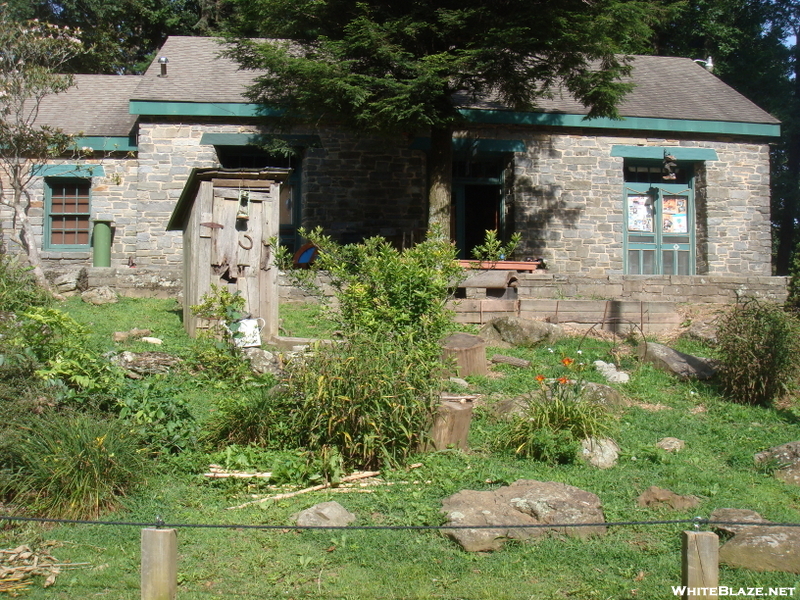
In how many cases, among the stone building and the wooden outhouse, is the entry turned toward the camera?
2

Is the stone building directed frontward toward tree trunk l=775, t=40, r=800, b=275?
no

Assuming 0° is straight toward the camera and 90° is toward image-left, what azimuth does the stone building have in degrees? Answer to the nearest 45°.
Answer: approximately 0°

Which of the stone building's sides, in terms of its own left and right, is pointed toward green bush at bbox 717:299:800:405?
front

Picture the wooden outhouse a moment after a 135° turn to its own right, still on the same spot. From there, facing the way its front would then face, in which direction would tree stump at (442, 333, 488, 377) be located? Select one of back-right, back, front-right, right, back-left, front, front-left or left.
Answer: back

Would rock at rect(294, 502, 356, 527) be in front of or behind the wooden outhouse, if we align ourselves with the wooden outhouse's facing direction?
in front

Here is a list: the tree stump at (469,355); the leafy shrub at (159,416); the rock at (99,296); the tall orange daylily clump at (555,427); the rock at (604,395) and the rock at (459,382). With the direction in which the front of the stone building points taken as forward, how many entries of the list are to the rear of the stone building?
0

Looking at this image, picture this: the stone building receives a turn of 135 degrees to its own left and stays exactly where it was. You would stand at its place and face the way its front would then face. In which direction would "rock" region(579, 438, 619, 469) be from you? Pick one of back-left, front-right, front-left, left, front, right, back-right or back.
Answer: back-right

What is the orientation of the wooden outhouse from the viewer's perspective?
toward the camera

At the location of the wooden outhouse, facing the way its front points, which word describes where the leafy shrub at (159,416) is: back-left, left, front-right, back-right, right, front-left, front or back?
front

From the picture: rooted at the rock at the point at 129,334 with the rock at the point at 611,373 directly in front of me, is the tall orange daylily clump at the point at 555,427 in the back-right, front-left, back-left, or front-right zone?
front-right

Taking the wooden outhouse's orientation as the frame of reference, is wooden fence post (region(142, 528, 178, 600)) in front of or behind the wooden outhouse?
in front

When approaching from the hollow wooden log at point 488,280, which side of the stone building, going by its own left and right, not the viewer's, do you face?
front

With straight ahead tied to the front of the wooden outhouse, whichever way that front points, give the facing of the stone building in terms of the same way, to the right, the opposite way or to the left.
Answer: the same way

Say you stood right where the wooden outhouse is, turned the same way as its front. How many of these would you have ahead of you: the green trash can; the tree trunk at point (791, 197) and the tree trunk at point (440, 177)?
0

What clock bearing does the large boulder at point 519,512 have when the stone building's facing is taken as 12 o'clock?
The large boulder is roughly at 12 o'clock from the stone building.
